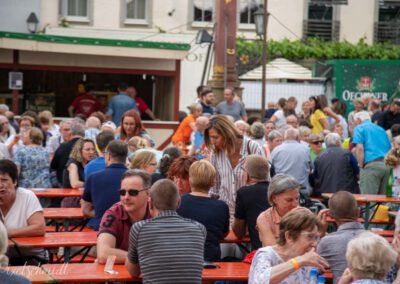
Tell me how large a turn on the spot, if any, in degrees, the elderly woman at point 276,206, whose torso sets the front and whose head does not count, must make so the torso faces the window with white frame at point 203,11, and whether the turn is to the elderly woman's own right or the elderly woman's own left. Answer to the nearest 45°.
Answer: approximately 135° to the elderly woman's own left

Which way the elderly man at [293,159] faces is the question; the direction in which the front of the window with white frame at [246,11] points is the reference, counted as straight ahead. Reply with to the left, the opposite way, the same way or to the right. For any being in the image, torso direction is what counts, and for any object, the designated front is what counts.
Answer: the opposite way

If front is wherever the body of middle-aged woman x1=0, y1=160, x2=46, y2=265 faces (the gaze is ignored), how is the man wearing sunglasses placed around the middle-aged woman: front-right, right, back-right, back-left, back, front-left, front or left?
left

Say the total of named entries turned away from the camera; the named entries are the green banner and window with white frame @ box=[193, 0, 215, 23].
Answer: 0

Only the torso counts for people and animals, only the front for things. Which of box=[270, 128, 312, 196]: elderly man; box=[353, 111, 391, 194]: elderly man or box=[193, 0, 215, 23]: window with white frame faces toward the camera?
the window with white frame

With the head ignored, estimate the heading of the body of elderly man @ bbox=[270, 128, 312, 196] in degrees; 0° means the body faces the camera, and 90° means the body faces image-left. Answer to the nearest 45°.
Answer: approximately 180°

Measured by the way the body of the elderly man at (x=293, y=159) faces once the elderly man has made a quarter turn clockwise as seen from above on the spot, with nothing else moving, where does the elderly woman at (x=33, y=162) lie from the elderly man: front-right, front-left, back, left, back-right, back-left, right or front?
back

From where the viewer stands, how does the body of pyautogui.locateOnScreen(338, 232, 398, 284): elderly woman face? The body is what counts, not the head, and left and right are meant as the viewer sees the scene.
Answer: facing away from the viewer

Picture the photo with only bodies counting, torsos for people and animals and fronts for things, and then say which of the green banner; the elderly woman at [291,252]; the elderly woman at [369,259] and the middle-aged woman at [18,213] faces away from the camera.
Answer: the elderly woman at [369,259]

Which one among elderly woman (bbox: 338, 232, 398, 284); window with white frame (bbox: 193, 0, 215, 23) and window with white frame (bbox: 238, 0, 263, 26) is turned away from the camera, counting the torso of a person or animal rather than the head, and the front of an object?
the elderly woman

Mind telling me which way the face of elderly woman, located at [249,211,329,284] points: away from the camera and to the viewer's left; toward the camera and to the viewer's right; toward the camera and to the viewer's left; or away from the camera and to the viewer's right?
toward the camera and to the viewer's right

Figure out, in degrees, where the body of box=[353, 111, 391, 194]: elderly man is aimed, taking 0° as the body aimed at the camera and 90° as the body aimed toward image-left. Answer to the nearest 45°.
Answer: approximately 135°

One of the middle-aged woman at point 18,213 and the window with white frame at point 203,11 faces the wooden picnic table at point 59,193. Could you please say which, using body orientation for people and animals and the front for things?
the window with white frame

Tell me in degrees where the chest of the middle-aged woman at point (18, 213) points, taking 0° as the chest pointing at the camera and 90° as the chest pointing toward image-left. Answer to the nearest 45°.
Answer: approximately 45°
